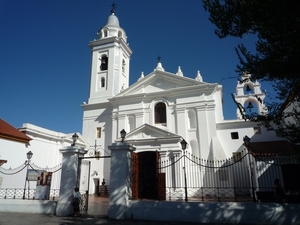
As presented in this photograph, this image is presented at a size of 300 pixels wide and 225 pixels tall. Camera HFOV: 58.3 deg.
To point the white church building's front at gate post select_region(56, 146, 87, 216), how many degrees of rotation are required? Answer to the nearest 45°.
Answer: approximately 45° to its left

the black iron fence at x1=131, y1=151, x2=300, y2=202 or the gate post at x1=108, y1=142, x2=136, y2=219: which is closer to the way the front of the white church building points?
the gate post

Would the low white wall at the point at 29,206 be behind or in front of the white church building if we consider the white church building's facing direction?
in front

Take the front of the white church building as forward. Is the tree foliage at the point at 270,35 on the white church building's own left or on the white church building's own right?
on the white church building's own left

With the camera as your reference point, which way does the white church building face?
facing the viewer and to the left of the viewer

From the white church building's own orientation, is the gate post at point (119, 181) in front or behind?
in front
